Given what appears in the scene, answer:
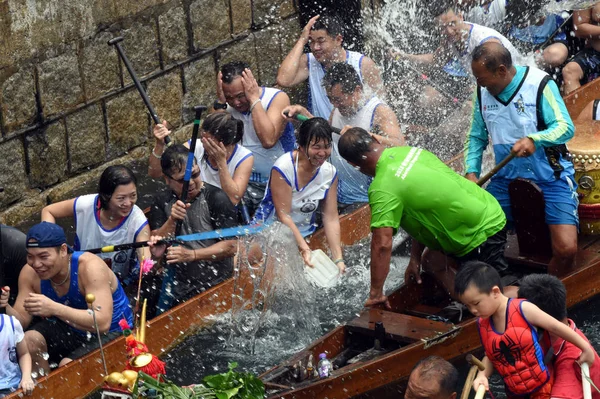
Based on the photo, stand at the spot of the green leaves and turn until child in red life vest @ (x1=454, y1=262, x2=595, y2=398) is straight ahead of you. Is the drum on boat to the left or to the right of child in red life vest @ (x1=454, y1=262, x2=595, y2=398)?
left

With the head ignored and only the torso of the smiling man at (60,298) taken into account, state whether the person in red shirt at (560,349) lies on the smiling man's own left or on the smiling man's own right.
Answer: on the smiling man's own left

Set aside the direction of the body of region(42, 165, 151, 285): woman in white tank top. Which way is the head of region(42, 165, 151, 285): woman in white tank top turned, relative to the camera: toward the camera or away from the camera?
toward the camera

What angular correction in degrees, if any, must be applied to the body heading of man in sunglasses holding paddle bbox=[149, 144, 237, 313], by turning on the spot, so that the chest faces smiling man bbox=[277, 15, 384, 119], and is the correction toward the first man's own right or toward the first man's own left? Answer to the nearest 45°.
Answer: approximately 180°

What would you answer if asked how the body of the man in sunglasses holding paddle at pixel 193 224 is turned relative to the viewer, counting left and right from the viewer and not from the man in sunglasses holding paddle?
facing the viewer and to the left of the viewer

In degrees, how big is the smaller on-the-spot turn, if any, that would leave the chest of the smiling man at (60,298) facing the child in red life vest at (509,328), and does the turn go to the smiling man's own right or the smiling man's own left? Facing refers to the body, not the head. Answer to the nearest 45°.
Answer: approximately 90° to the smiling man's own left

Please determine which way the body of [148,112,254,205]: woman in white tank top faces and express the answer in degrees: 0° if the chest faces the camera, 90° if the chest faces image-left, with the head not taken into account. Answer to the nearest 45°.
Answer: approximately 45°

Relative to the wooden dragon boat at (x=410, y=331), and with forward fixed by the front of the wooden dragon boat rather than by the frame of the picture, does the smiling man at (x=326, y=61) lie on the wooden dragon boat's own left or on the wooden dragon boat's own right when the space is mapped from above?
on the wooden dragon boat's own right

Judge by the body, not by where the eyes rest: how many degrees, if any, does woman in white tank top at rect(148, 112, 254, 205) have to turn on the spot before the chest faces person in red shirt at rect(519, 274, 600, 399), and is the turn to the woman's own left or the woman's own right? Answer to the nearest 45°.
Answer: approximately 90° to the woman's own left

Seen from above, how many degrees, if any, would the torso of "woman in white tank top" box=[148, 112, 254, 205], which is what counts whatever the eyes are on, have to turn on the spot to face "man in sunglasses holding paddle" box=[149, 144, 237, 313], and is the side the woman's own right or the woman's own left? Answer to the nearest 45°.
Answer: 0° — they already face them

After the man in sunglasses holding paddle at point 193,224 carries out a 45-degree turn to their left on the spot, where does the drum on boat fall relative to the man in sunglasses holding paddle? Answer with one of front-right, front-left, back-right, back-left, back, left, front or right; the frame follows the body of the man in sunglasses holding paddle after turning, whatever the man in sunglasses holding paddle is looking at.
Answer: left

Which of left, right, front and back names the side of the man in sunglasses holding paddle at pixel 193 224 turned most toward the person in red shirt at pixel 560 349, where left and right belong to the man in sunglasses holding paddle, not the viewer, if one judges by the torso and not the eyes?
left

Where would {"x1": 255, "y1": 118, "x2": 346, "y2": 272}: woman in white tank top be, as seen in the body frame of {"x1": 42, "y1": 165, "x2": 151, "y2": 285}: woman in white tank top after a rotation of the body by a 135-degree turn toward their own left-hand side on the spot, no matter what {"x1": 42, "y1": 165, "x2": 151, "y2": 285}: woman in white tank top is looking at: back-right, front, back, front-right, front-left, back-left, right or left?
right
